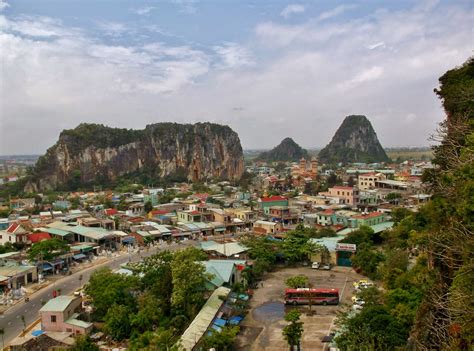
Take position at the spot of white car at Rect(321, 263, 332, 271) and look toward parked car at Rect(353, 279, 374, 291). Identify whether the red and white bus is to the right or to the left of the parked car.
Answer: right

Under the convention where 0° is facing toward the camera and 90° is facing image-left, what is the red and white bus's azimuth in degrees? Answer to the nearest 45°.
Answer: approximately 90°

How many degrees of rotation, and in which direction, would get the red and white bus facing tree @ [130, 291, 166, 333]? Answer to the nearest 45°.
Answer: approximately 45° to its left

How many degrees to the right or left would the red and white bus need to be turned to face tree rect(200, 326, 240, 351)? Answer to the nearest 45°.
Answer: approximately 45° to its left

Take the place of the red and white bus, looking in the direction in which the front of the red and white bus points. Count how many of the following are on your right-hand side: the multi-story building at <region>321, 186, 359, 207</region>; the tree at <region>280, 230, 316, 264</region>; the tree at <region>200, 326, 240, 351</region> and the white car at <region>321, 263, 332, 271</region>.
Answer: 3

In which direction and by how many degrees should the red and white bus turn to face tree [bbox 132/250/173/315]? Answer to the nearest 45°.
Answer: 0° — it already faces it

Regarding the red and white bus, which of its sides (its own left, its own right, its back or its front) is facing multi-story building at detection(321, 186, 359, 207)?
right

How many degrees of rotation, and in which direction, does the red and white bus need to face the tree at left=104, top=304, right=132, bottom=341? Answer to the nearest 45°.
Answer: approximately 45° to its left

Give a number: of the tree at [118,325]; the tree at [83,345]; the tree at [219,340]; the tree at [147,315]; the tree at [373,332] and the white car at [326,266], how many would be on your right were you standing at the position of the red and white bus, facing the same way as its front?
1
